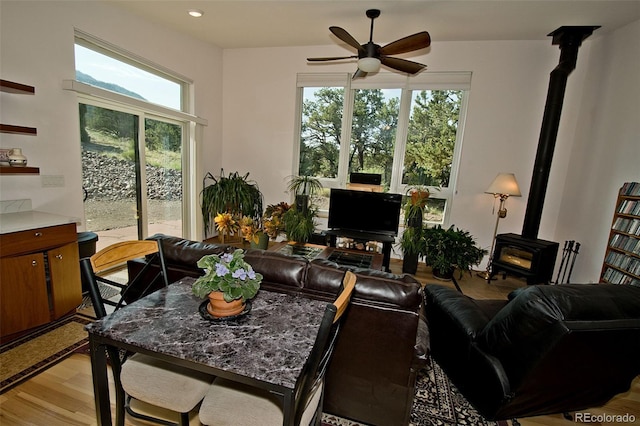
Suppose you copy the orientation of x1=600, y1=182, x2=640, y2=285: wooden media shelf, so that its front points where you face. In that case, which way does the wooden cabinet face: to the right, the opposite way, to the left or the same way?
the opposite way

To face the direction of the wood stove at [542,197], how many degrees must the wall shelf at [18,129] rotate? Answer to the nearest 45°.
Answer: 0° — it already faces it

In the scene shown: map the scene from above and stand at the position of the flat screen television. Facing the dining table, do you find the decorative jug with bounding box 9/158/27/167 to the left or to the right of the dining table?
right

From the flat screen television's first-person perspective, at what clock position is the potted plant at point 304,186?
The potted plant is roughly at 4 o'clock from the flat screen television.

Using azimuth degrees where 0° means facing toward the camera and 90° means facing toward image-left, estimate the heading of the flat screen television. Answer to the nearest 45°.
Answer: approximately 0°

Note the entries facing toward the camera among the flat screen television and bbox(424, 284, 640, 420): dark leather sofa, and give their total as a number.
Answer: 1

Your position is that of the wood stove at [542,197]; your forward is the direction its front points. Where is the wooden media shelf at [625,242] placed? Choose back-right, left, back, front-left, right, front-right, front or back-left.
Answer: left

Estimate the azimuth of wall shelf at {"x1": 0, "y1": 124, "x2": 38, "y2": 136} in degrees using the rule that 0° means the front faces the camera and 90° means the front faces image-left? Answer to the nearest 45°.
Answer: approximately 315°

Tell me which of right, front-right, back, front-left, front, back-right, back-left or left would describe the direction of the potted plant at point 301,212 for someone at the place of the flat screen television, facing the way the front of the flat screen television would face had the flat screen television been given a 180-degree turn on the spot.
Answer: left

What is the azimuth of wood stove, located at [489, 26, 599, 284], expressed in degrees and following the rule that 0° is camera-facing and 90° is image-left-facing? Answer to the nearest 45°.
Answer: approximately 45°
